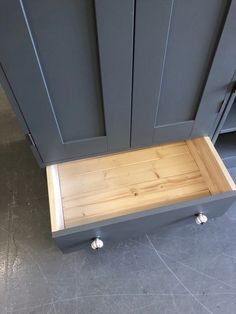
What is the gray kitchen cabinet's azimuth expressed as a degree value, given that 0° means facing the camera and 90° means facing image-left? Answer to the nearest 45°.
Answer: approximately 0°
